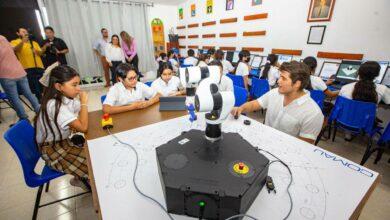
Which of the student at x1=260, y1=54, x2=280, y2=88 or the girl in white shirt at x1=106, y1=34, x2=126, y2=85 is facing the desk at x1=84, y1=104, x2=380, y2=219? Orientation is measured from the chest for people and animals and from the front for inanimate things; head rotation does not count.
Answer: the girl in white shirt

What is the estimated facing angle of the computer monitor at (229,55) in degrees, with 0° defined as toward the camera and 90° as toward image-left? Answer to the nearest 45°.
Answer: approximately 45°

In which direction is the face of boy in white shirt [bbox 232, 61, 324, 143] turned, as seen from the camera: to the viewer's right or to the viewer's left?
to the viewer's left

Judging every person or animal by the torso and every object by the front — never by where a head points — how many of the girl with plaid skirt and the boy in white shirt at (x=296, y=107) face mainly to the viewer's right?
1

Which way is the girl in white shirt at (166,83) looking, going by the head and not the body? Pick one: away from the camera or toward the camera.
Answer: toward the camera

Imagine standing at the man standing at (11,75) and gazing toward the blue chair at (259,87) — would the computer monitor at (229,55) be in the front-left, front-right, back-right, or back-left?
front-left

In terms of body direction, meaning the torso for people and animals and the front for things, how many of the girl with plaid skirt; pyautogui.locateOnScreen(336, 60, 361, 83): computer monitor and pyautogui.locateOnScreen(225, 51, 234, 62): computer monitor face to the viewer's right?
1

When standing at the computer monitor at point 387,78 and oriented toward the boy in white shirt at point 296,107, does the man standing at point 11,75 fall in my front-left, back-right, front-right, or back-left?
front-right

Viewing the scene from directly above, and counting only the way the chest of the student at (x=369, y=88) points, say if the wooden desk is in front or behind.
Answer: behind

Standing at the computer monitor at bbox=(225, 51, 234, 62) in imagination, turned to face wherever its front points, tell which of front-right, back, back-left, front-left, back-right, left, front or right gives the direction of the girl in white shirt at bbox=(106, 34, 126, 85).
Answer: front-right

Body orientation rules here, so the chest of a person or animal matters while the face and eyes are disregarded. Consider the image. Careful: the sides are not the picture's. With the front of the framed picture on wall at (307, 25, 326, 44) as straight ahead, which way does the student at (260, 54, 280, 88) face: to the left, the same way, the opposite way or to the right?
the opposite way

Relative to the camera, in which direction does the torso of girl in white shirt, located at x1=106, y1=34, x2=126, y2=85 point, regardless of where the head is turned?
toward the camera

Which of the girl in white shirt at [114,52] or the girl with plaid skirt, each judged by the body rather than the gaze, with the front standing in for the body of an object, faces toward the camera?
the girl in white shirt

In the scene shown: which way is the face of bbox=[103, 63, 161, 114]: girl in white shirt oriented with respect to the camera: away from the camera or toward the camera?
toward the camera

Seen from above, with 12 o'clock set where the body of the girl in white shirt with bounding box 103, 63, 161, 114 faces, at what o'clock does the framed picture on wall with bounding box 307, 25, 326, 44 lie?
The framed picture on wall is roughly at 10 o'clock from the girl in white shirt.

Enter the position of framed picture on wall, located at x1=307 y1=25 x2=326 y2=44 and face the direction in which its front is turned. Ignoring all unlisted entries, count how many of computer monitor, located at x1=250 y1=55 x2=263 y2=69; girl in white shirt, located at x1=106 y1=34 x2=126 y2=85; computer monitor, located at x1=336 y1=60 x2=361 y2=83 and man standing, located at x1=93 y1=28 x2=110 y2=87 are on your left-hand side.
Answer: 1

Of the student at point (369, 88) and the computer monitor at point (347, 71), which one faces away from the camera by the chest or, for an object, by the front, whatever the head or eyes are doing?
the student

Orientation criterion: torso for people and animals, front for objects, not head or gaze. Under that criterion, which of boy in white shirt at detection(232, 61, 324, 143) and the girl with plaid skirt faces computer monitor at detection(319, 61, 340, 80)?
the girl with plaid skirt

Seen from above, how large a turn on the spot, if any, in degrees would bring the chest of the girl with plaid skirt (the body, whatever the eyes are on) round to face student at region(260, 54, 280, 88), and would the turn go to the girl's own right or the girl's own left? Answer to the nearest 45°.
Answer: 0° — they already face them

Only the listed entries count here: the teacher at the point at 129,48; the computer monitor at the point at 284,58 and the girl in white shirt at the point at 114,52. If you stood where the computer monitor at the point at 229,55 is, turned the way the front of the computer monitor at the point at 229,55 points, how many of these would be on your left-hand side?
1
